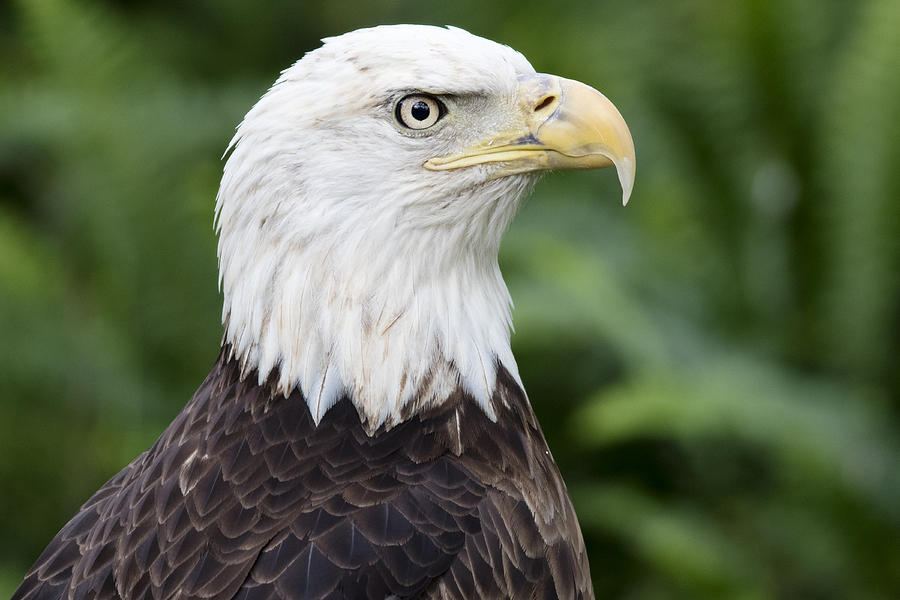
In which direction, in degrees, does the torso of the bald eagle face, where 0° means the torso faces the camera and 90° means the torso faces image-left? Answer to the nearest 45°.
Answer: approximately 270°
